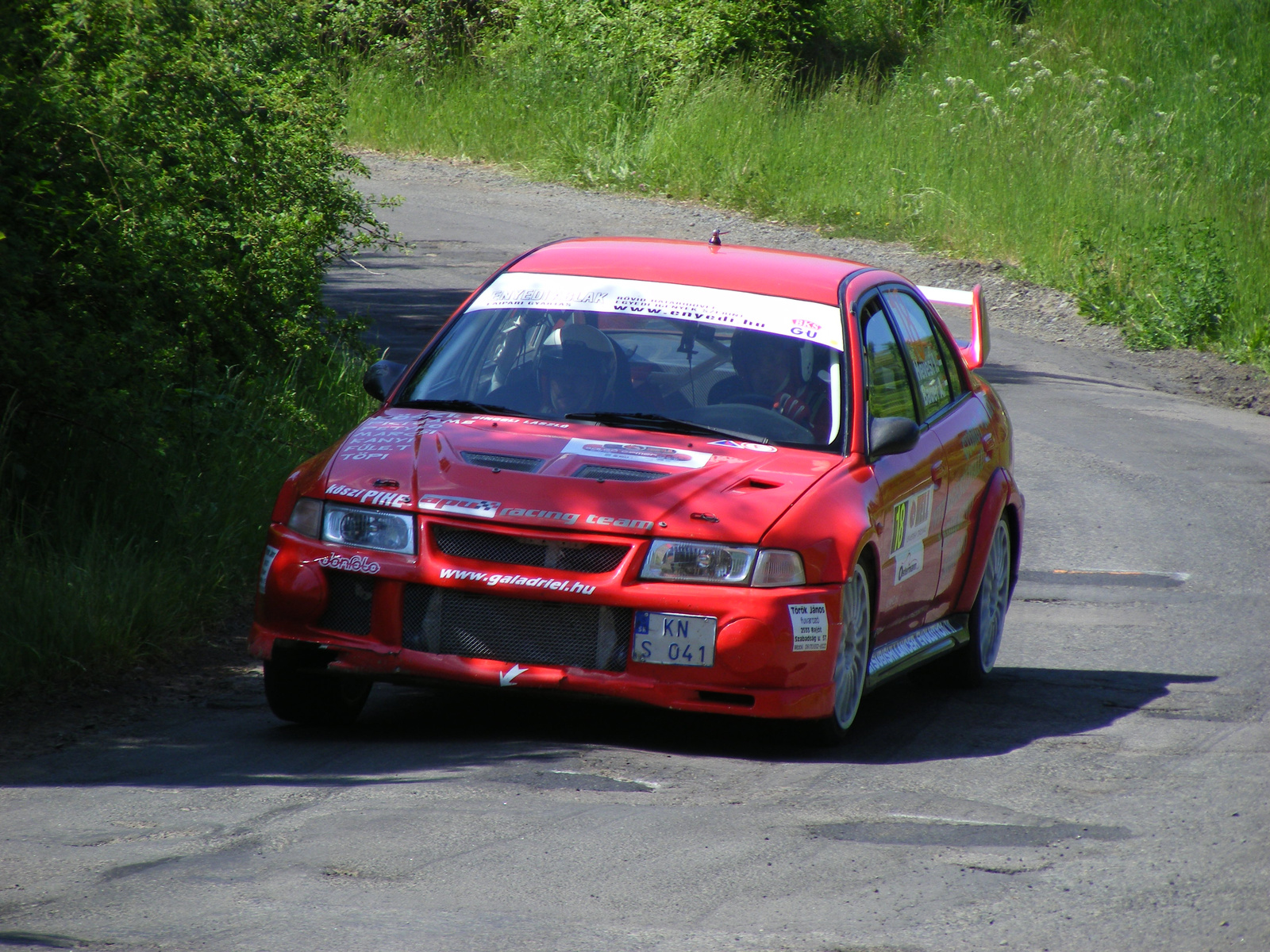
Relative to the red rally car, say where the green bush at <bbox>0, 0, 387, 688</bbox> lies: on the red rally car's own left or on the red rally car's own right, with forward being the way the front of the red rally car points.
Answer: on the red rally car's own right

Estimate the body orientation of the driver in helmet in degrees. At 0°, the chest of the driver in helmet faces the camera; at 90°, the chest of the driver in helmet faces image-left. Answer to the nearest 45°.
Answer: approximately 0°

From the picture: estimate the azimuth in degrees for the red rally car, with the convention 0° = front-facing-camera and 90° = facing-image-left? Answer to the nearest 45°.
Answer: approximately 45°

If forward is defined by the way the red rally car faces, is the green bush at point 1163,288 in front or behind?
behind

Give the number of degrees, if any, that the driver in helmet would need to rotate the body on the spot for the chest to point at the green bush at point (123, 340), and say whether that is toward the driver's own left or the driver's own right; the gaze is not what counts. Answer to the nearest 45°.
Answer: approximately 90° to the driver's own right

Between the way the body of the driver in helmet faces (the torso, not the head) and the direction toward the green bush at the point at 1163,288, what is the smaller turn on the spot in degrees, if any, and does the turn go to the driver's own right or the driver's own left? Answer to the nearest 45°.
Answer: approximately 180°
